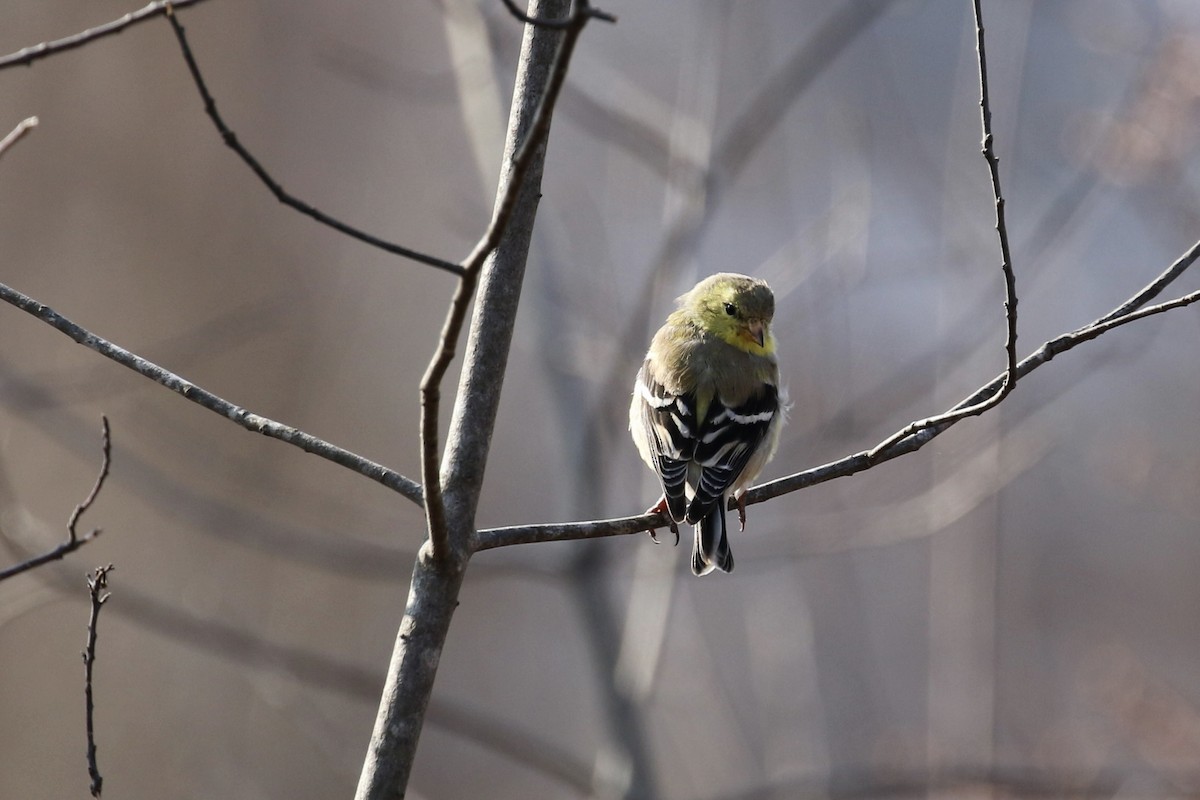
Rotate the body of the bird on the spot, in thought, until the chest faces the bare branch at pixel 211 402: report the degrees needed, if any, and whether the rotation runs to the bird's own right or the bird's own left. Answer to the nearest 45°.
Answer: approximately 135° to the bird's own left

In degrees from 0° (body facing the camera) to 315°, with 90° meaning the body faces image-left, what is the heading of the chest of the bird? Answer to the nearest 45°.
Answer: approximately 180°

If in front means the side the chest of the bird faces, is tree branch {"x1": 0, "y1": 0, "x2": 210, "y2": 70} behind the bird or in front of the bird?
behind
